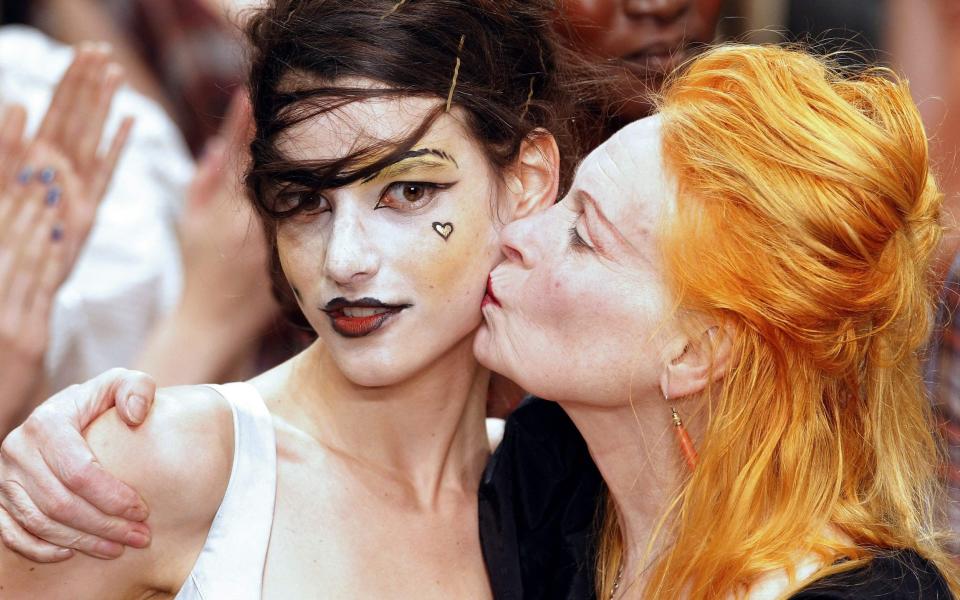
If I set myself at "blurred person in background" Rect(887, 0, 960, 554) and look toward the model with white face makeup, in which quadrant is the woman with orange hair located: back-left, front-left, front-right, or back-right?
front-left

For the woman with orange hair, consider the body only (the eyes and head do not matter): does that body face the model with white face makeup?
yes

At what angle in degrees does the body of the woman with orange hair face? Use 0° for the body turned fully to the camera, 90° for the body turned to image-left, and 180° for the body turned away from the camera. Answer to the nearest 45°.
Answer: approximately 90°

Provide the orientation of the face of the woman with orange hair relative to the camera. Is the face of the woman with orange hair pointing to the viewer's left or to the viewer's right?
to the viewer's left

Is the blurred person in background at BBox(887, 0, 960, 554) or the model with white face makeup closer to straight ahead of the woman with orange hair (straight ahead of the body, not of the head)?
the model with white face makeup

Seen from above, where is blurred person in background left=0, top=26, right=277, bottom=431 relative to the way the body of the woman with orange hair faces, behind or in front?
in front

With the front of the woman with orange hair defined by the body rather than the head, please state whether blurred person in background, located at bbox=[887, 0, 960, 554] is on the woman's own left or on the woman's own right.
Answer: on the woman's own right

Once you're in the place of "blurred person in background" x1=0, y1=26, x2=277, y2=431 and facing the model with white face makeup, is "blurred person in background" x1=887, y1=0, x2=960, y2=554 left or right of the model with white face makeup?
left

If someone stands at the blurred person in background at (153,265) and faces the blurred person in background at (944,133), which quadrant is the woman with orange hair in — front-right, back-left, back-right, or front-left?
front-right
